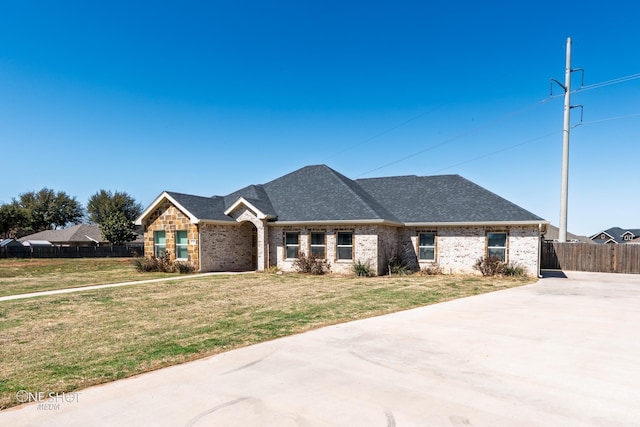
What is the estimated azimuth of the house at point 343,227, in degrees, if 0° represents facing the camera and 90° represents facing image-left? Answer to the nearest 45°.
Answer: approximately 0°

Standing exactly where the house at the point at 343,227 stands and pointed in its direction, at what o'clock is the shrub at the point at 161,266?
The shrub is roughly at 3 o'clock from the house.

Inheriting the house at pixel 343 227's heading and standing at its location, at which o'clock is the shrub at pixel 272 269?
The shrub is roughly at 1 o'clock from the house.

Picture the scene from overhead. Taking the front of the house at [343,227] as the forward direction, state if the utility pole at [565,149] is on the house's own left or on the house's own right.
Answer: on the house's own left
